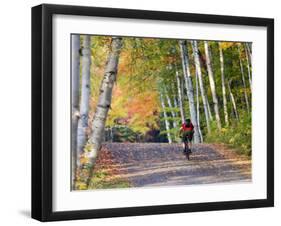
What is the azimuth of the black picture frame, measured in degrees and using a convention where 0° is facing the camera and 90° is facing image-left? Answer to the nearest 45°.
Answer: approximately 315°
